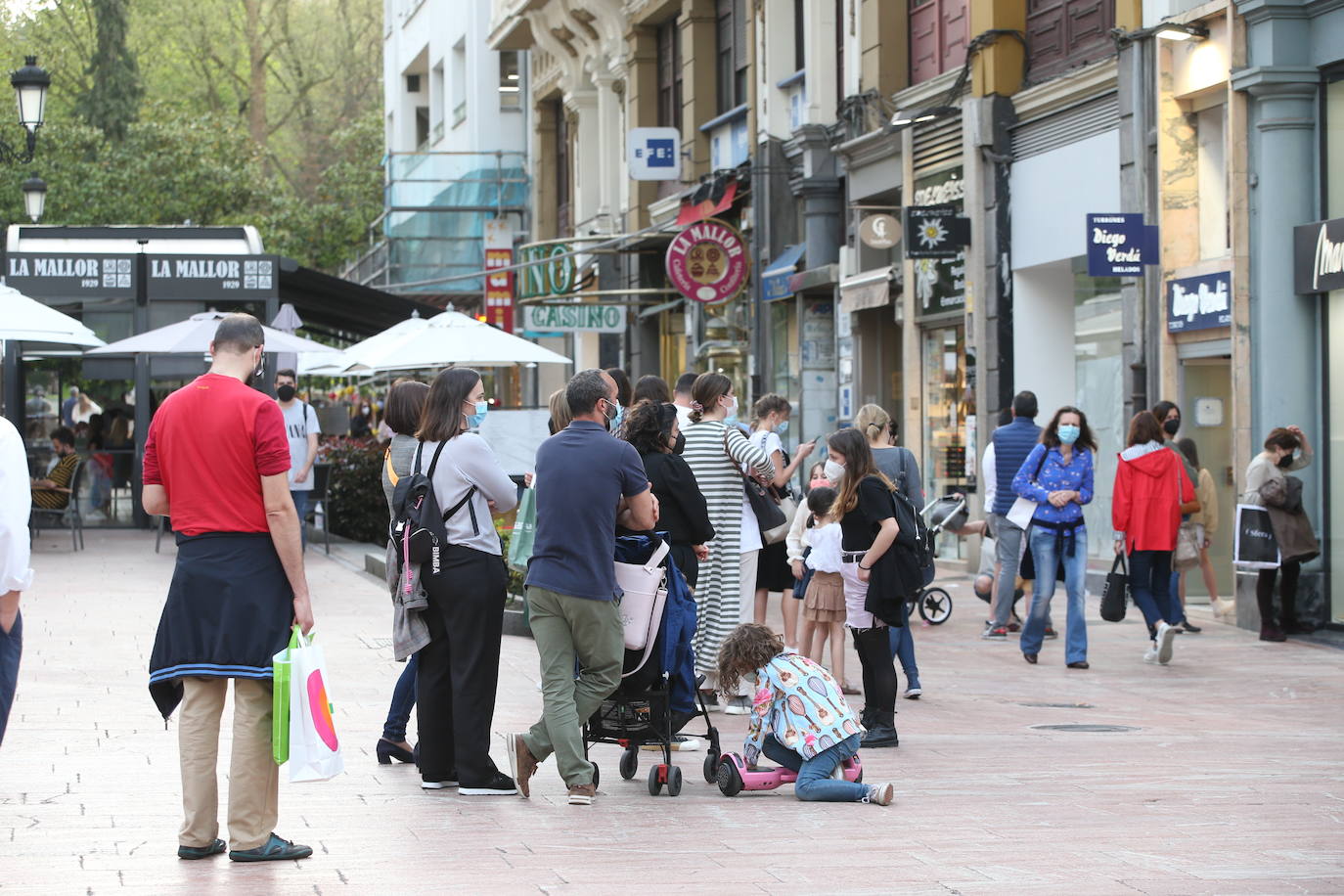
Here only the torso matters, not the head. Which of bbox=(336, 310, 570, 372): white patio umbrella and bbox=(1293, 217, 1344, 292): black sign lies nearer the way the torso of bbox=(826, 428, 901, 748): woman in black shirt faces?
the white patio umbrella

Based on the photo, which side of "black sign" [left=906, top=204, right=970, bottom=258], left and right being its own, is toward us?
front

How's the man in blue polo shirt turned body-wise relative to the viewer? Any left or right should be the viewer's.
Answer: facing away from the viewer and to the right of the viewer

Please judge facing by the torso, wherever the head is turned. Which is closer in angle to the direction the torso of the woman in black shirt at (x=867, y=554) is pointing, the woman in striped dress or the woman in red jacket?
the woman in striped dress

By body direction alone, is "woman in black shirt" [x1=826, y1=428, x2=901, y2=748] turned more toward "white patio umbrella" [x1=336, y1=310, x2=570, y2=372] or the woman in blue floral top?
the white patio umbrella

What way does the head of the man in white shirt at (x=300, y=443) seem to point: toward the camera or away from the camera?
toward the camera

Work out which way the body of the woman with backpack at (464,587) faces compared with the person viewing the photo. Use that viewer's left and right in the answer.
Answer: facing to the right of the viewer

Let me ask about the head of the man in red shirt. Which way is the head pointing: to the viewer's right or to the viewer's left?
to the viewer's right

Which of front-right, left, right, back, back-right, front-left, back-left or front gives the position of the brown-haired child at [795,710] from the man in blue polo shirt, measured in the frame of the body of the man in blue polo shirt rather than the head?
front-right

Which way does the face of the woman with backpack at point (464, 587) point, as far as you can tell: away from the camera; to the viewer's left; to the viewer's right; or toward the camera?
to the viewer's right

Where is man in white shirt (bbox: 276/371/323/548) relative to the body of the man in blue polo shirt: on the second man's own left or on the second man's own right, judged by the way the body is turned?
on the second man's own left

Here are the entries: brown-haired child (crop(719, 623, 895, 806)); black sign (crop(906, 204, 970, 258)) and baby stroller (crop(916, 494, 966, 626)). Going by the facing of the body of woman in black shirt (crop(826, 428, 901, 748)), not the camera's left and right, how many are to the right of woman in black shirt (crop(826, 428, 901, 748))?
2

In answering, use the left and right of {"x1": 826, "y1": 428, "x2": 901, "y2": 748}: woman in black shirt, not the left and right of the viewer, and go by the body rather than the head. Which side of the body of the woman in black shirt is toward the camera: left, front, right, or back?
left
